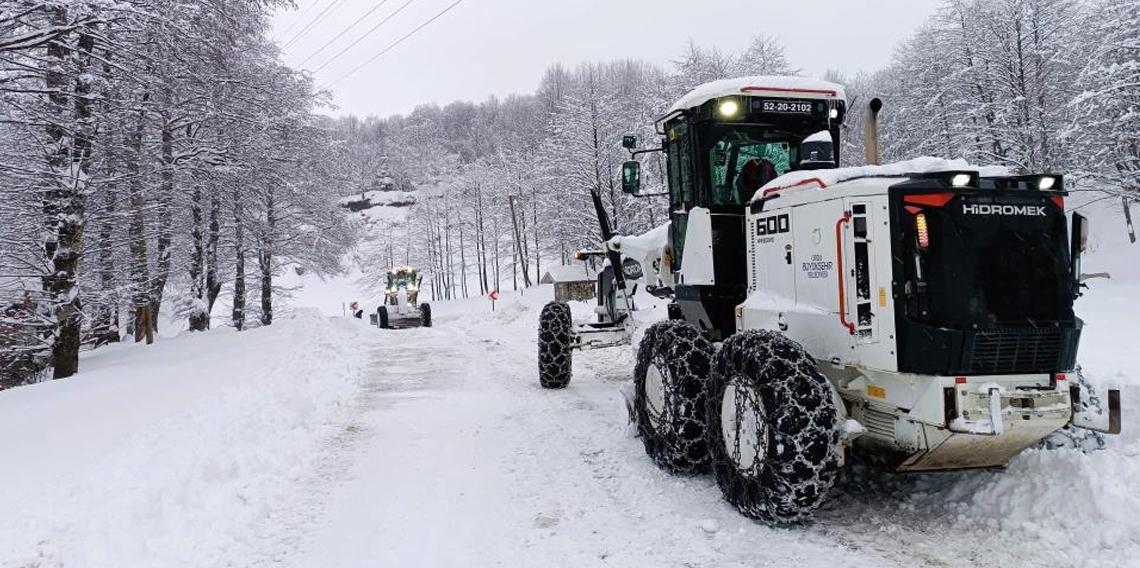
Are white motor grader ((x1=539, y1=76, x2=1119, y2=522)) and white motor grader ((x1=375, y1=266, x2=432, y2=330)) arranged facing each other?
yes

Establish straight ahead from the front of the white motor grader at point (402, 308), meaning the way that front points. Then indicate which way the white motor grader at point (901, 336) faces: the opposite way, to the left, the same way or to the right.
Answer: the opposite way

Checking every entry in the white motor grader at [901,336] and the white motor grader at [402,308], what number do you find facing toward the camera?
1

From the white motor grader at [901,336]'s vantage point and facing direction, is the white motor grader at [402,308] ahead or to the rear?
ahead

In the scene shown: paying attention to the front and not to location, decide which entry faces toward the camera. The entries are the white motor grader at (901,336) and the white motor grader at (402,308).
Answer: the white motor grader at (402,308)

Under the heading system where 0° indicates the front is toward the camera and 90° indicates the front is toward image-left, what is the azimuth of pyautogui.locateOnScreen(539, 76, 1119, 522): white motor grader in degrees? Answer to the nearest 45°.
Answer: approximately 135°

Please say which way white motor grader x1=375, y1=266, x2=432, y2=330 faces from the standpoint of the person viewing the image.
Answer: facing the viewer

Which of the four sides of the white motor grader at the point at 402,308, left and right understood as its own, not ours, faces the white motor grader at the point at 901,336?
front
